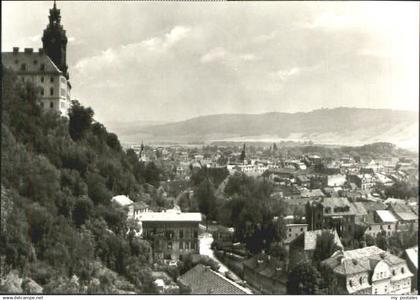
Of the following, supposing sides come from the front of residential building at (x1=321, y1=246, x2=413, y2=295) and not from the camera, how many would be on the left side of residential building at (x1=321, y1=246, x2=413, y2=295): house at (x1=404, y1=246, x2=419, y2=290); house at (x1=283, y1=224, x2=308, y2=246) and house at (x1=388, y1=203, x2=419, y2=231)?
2

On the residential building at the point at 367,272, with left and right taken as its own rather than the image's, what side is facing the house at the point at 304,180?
back

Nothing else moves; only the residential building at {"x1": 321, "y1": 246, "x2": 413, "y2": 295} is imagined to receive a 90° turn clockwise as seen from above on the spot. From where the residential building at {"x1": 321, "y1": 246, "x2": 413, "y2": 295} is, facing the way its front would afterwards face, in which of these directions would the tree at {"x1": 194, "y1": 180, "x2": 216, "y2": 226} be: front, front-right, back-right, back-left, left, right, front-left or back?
front-right

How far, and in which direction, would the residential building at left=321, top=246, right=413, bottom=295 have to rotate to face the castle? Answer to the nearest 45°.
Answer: approximately 135° to its right

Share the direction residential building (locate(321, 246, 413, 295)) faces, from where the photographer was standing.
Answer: facing the viewer and to the right of the viewer

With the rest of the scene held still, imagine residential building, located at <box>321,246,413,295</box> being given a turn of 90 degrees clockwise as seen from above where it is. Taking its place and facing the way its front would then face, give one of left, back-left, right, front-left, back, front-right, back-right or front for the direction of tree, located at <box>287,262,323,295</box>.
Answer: front

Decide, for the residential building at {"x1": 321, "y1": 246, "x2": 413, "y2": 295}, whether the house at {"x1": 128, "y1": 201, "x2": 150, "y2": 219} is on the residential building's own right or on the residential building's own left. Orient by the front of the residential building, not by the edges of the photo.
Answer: on the residential building's own right
